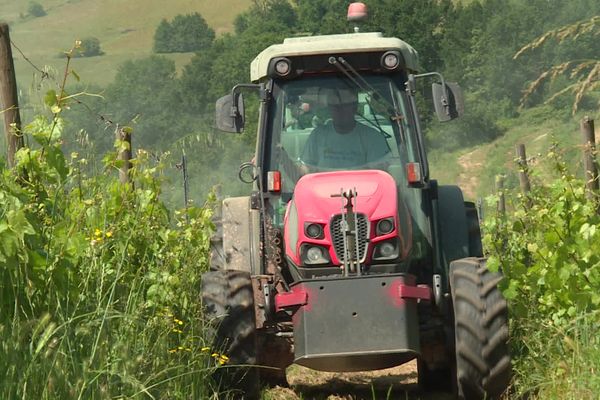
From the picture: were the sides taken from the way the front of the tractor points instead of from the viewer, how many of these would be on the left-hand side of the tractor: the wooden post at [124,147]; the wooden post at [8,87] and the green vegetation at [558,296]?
1

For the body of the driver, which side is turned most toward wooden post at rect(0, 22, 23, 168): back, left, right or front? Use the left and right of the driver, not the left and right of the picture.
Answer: right

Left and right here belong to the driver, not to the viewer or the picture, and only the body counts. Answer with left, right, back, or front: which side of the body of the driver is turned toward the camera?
front

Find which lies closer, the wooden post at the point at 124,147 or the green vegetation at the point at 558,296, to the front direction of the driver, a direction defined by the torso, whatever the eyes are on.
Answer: the green vegetation

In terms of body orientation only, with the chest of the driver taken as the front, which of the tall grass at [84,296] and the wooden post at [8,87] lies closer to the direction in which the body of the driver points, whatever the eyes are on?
the tall grass

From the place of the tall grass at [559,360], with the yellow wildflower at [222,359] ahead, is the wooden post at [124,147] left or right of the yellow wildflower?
right

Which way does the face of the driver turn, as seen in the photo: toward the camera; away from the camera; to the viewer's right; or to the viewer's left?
toward the camera

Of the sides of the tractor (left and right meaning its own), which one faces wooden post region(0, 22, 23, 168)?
right

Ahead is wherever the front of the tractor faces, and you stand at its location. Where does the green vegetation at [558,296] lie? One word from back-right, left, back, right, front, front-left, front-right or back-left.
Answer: left

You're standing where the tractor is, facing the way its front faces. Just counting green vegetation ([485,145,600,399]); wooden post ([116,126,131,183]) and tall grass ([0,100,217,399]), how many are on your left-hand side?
1

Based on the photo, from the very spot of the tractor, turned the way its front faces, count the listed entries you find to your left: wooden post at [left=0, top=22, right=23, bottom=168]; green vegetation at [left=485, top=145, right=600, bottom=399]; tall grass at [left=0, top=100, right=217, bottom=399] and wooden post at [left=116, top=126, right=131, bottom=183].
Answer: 1

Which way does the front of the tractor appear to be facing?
toward the camera
